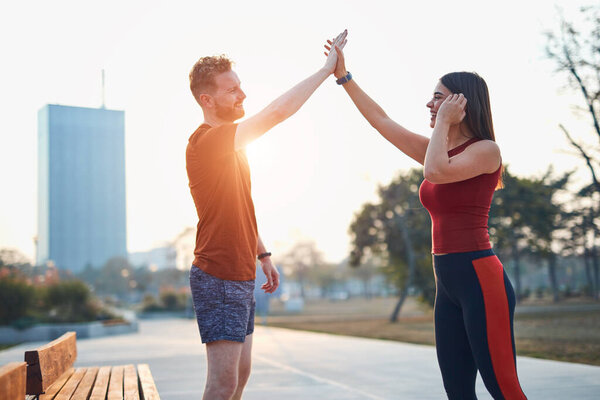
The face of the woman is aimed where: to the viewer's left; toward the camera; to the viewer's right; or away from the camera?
to the viewer's left

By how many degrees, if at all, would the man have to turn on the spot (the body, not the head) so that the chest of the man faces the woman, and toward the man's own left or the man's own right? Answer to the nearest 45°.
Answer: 0° — they already face them

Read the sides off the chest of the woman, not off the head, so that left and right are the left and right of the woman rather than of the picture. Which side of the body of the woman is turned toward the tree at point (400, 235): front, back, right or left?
right

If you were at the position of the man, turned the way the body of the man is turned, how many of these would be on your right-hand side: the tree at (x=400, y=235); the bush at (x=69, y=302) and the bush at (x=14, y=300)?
0

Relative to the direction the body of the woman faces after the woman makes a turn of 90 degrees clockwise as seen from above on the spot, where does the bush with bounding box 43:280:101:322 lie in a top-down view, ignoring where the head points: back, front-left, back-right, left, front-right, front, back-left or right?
front-left

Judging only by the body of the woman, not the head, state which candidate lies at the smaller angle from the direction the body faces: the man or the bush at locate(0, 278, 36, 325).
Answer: the man

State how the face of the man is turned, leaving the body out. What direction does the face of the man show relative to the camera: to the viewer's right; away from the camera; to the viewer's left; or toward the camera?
to the viewer's right

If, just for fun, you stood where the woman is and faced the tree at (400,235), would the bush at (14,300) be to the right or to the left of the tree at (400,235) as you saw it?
left

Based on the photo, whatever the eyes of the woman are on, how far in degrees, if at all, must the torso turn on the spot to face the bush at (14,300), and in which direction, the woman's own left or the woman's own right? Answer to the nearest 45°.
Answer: approximately 45° to the woman's own right

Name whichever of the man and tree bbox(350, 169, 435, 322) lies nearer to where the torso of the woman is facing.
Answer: the man

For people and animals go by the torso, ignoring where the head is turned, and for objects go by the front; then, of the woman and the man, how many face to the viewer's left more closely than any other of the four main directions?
1

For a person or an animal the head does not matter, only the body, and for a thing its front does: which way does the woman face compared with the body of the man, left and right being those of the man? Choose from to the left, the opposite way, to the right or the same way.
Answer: the opposite way

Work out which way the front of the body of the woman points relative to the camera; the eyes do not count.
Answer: to the viewer's left

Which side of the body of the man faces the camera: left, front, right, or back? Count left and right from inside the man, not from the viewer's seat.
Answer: right
